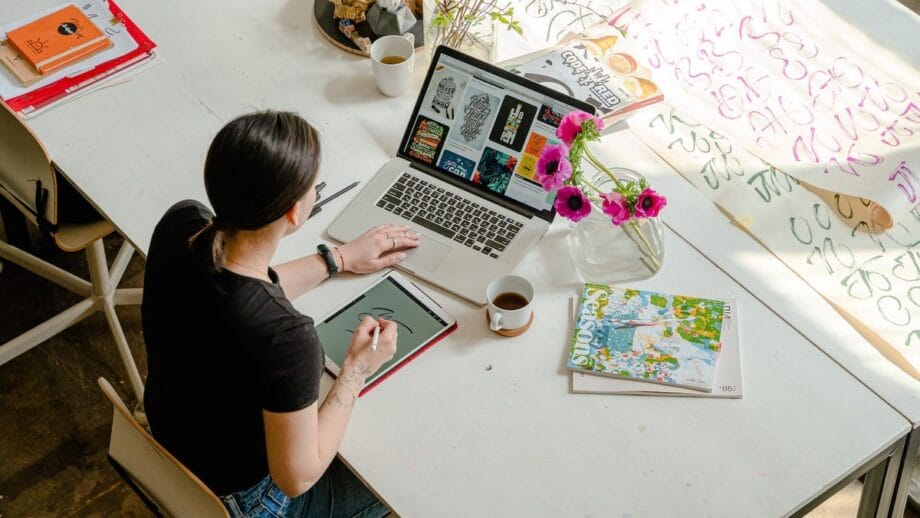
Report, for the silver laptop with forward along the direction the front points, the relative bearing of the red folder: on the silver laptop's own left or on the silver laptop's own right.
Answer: on the silver laptop's own right

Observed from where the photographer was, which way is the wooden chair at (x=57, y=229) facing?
facing away from the viewer and to the right of the viewer

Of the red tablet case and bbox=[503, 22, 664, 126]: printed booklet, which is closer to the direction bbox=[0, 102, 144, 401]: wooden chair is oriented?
the printed booklet

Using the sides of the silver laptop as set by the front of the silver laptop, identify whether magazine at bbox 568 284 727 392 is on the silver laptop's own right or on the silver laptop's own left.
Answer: on the silver laptop's own left

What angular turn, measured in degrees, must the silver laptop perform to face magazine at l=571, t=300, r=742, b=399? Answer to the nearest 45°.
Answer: approximately 90° to its left

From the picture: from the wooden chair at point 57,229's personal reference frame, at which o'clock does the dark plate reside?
The dark plate is roughly at 1 o'clock from the wooden chair.

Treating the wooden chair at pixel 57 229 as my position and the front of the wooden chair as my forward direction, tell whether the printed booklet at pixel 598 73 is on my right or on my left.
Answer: on my right

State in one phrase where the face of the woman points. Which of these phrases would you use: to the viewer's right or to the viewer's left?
to the viewer's right

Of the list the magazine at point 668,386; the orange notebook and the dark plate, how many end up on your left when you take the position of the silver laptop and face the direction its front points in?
1

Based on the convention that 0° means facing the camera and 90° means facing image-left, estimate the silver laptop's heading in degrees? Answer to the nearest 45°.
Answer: approximately 45°

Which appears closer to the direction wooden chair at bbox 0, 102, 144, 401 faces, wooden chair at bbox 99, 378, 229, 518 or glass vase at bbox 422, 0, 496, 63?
the glass vase

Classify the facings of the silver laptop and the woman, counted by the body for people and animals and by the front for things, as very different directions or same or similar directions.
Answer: very different directions

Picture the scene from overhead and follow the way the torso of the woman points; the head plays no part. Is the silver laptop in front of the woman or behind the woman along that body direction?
in front
